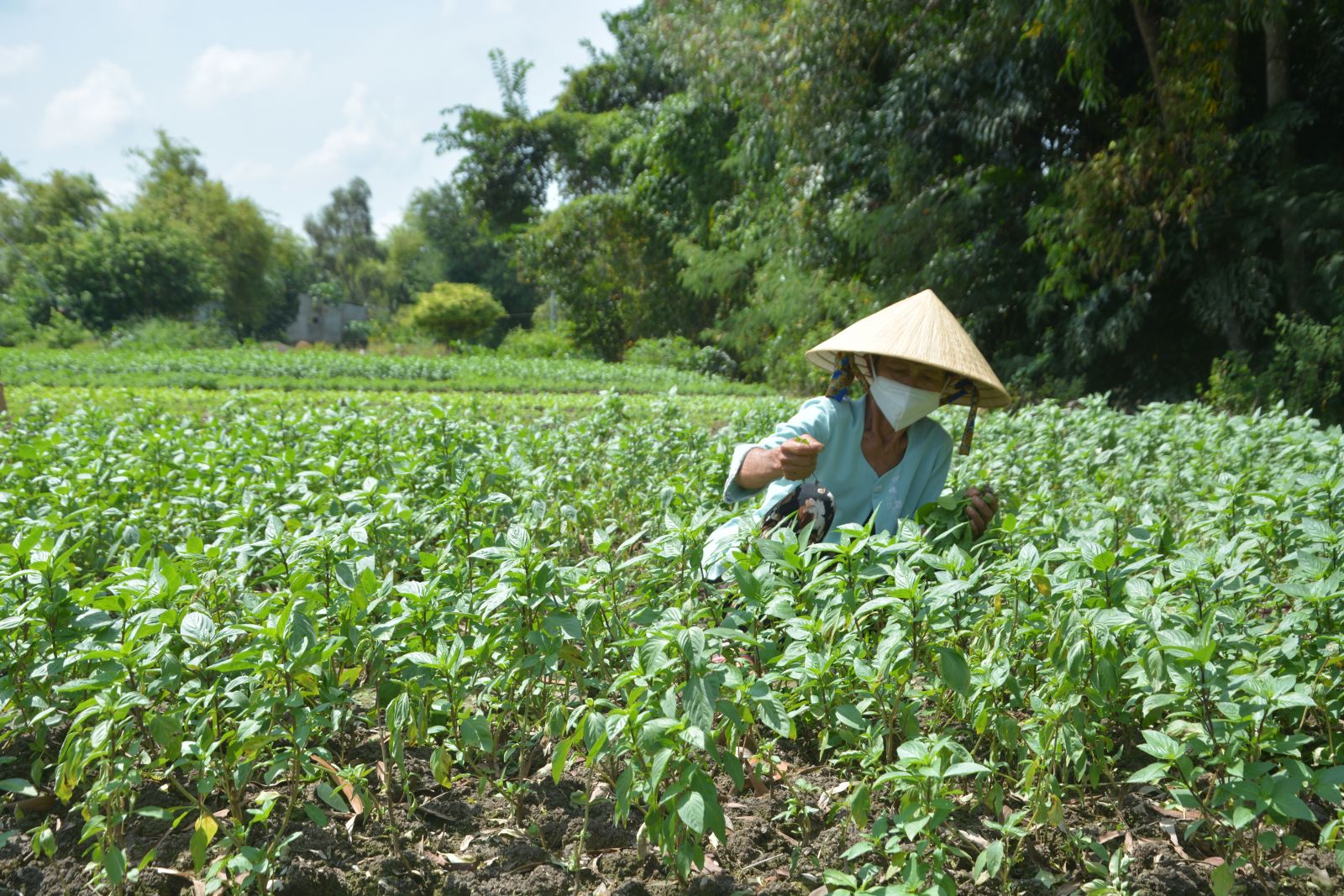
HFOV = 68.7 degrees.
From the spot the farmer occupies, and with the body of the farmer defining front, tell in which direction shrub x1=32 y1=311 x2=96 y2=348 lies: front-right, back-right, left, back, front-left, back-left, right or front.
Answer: back-right

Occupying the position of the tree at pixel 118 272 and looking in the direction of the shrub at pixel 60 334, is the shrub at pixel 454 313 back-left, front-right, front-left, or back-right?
back-left

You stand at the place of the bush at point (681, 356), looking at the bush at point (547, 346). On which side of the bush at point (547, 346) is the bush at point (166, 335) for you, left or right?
left

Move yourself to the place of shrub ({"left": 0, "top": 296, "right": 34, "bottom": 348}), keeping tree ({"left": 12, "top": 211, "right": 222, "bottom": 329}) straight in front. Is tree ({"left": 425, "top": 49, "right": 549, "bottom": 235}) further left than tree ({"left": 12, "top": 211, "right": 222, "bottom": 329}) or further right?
right

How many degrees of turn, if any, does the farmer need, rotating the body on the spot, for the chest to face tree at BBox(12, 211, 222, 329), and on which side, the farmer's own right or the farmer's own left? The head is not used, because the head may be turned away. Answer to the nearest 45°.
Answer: approximately 135° to the farmer's own right

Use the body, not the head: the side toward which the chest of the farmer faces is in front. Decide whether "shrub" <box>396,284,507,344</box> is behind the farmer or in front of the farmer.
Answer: behind

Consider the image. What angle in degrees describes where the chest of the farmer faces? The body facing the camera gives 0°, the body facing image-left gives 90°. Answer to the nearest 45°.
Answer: approximately 0°

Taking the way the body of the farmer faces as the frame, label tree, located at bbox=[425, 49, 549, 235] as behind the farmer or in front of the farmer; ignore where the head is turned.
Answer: behind

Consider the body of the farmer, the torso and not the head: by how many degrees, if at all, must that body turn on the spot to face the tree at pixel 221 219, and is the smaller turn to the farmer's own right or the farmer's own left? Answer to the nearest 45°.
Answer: approximately 135° to the farmer's own right

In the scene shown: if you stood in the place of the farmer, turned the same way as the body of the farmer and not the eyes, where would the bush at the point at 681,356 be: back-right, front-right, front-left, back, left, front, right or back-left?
back
